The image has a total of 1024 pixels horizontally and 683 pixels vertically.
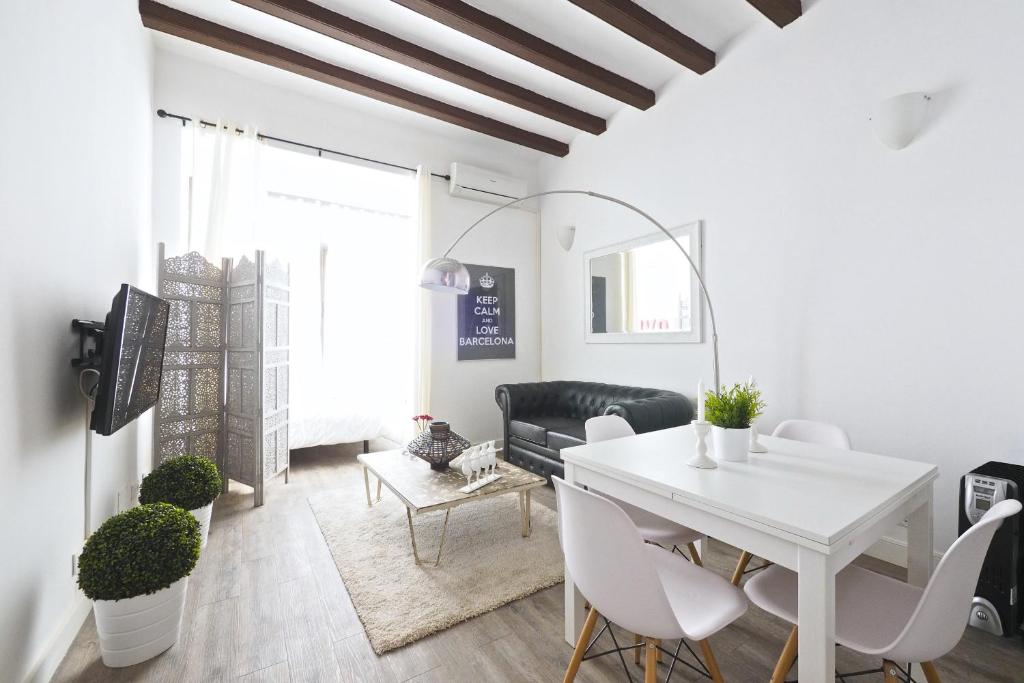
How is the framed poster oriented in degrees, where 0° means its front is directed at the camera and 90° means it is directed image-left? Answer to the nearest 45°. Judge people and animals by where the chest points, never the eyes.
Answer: approximately 315°

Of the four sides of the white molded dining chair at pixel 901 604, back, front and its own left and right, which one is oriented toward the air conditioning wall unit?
front

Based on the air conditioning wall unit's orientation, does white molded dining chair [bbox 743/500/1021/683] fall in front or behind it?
in front

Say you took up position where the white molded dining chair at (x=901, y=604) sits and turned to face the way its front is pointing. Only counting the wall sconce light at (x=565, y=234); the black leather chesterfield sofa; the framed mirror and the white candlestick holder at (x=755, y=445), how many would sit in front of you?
4

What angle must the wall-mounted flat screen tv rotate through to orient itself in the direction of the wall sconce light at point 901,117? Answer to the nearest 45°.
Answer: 0° — it already faces it

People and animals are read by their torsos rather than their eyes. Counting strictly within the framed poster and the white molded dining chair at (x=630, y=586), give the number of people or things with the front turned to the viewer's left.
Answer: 0

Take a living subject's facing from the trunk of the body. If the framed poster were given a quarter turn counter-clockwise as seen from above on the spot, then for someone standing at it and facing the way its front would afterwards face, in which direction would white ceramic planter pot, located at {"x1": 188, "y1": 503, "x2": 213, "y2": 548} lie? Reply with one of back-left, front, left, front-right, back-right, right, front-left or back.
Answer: back

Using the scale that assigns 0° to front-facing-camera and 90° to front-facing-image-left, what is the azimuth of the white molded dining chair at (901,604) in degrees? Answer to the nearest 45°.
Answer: approximately 135°

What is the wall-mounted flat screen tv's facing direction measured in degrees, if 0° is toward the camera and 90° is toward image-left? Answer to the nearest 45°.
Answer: approximately 315°
